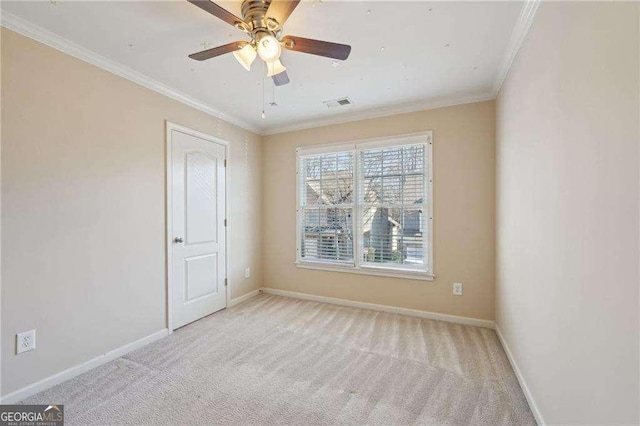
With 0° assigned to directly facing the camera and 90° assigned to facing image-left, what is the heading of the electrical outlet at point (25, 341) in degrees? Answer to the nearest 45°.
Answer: approximately 315°

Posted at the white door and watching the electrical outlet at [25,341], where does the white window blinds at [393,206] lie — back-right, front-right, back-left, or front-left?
back-left

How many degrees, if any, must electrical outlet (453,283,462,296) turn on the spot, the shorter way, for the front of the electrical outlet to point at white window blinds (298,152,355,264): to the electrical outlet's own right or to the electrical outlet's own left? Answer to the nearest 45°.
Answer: approximately 90° to the electrical outlet's own right

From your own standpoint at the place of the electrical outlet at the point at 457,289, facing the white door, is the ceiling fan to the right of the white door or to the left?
left

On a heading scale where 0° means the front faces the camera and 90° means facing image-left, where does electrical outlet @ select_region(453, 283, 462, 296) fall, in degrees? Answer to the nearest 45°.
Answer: approximately 0°

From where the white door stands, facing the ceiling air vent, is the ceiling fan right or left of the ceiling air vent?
right

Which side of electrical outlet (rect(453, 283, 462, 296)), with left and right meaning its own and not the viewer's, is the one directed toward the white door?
right

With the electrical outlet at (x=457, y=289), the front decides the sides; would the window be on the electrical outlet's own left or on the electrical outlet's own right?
on the electrical outlet's own right
